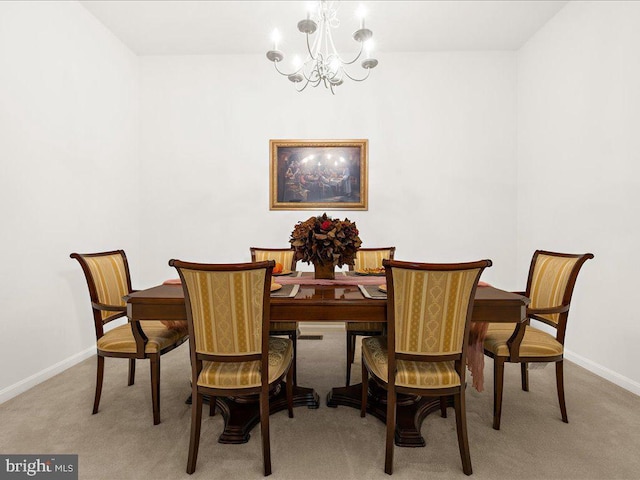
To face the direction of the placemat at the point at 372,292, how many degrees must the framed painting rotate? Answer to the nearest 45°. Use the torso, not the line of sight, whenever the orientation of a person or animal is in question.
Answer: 0° — it already faces it

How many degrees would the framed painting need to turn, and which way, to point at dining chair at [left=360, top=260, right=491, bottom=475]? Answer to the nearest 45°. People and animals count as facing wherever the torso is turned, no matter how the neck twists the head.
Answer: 0° — it already faces it

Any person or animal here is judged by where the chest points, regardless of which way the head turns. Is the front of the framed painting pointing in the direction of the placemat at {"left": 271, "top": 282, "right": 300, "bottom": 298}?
yes

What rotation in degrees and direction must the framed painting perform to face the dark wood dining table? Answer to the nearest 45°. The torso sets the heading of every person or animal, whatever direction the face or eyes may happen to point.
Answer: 0° — it already faces it

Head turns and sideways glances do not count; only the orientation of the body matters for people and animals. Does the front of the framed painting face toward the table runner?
yes

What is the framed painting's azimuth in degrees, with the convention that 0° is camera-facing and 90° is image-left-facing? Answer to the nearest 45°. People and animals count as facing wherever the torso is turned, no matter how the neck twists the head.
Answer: approximately 0°
